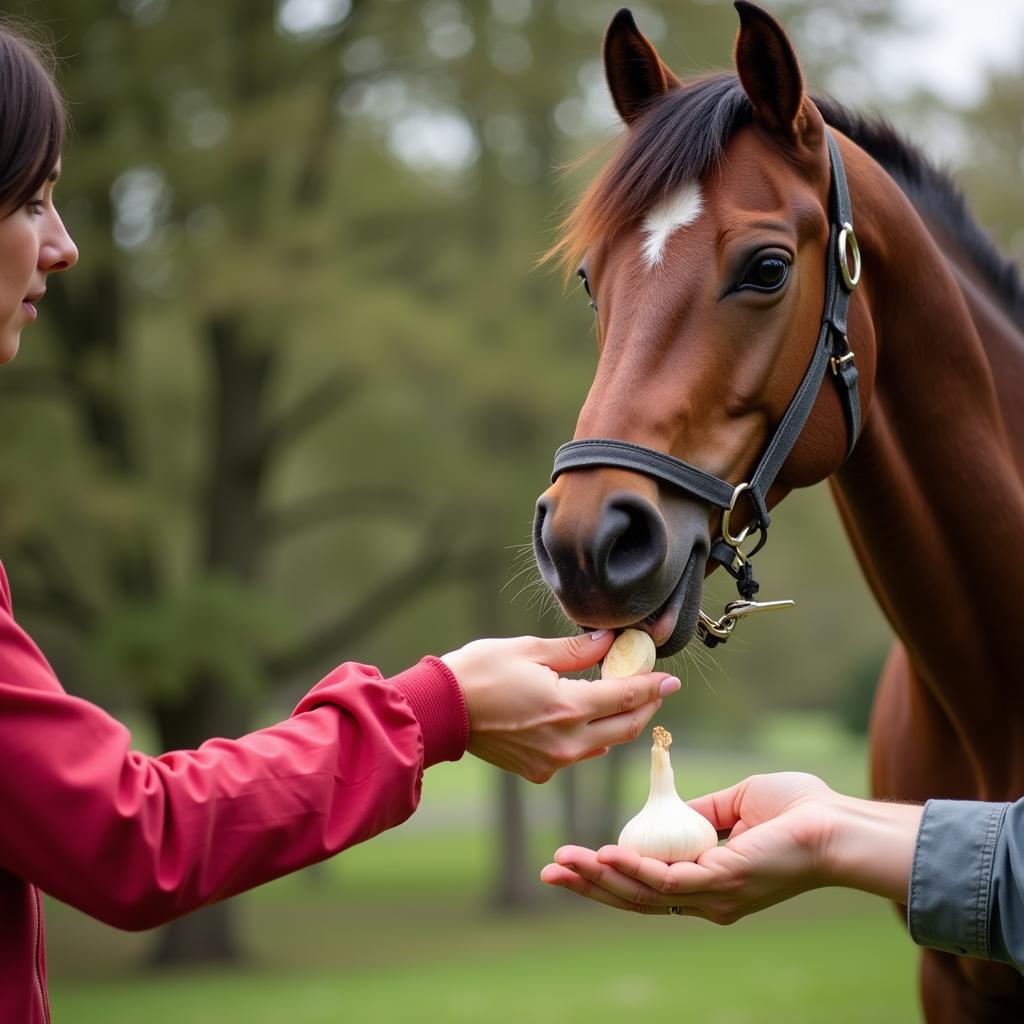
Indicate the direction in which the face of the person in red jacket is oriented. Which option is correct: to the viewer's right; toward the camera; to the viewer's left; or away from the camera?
to the viewer's right

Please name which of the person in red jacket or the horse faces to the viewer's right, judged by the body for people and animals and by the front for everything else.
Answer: the person in red jacket

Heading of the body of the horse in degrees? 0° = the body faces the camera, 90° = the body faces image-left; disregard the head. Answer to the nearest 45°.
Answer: approximately 45°

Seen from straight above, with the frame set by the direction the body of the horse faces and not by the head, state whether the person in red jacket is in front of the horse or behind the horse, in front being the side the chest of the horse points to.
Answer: in front

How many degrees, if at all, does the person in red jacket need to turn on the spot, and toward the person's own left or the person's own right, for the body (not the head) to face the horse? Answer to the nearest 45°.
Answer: approximately 45° to the person's own left

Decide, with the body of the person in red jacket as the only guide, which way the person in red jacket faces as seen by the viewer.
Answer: to the viewer's right

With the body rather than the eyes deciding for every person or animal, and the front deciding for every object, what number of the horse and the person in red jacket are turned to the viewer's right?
1
